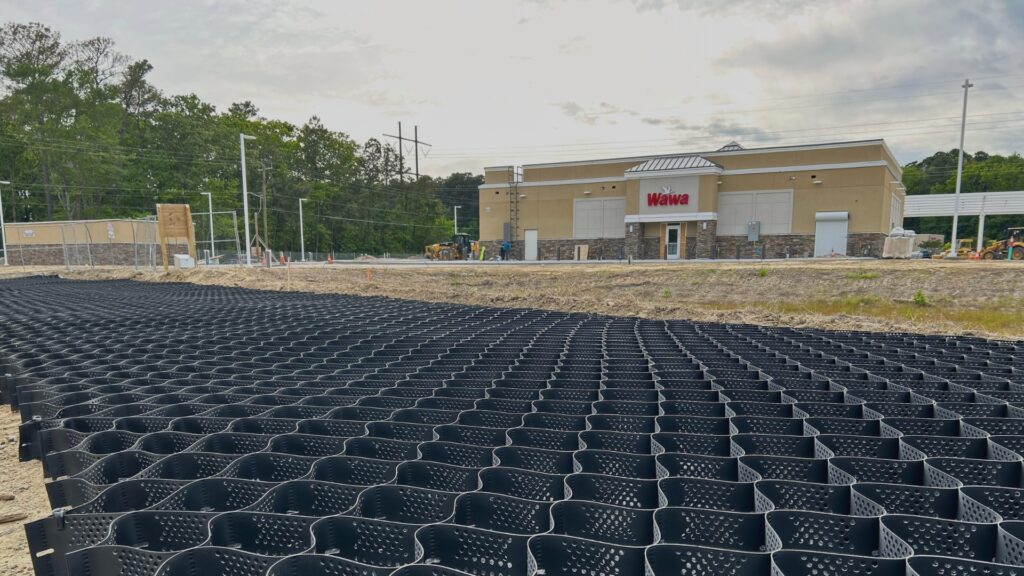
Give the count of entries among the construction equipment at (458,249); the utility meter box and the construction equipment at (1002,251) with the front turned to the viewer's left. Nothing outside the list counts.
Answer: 2

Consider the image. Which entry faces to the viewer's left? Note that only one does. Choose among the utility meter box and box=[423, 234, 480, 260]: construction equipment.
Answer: the construction equipment

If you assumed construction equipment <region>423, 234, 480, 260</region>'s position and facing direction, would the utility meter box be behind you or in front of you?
behind

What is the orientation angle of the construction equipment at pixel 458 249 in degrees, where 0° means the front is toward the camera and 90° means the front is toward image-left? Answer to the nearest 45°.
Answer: approximately 90°

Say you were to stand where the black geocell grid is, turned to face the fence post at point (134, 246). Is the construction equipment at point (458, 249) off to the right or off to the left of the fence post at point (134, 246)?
right

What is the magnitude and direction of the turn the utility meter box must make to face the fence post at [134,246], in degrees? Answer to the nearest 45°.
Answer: approximately 45° to its right

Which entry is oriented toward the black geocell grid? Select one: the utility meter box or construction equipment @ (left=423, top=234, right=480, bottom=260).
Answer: the utility meter box

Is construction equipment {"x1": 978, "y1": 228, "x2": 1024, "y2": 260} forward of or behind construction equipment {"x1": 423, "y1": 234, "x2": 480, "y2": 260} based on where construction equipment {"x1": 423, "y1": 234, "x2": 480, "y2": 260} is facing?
behind

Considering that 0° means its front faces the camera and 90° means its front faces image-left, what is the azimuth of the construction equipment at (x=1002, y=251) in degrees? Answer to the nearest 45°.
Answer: approximately 90°

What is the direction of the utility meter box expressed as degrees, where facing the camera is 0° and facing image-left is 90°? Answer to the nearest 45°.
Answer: approximately 0°
